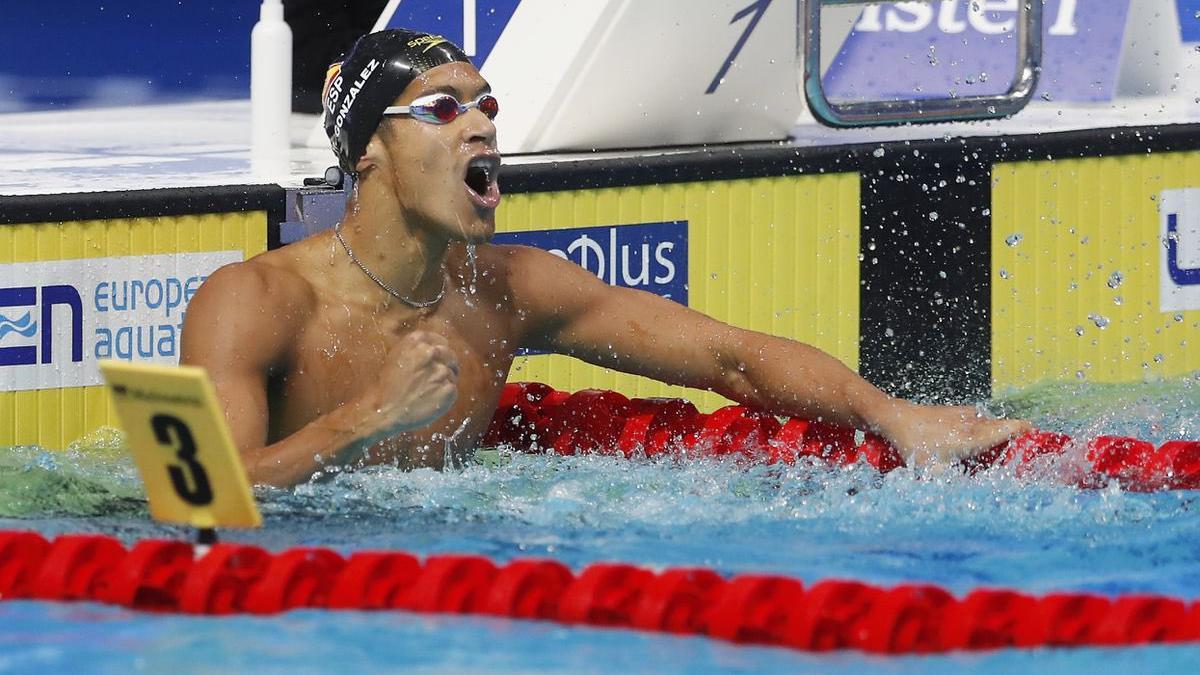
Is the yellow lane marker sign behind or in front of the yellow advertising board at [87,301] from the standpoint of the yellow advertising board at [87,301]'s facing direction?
in front

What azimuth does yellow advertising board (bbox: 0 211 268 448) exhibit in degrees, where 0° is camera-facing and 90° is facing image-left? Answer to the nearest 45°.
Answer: approximately 0°

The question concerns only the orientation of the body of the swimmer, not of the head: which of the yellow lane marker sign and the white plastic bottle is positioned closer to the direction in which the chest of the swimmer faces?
the yellow lane marker sign

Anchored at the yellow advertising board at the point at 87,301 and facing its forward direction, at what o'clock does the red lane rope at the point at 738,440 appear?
The red lane rope is roughly at 10 o'clock from the yellow advertising board.

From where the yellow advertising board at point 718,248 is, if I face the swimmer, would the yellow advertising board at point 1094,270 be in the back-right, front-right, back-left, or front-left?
back-left

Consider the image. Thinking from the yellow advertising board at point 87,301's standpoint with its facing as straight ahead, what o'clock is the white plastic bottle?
The white plastic bottle is roughly at 7 o'clock from the yellow advertising board.

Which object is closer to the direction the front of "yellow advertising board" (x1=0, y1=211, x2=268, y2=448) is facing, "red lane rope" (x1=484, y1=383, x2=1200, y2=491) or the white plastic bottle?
the red lane rope

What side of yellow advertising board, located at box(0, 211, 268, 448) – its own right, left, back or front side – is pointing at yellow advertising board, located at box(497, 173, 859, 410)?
left

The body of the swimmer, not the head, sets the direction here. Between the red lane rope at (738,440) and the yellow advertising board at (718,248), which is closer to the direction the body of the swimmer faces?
the red lane rope

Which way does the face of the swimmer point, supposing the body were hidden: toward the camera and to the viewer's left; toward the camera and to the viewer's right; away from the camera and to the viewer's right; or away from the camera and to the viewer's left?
toward the camera and to the viewer's right

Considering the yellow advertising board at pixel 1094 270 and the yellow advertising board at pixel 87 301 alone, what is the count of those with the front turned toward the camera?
2

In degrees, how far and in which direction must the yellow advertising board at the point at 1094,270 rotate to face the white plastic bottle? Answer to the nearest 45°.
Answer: approximately 90° to its right

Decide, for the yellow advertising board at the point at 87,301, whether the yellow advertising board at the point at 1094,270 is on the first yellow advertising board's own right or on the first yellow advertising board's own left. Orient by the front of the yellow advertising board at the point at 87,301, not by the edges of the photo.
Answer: on the first yellow advertising board's own left

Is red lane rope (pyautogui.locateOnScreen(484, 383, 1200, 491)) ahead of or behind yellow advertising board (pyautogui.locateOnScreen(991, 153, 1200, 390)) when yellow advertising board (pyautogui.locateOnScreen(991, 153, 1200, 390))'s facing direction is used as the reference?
ahead

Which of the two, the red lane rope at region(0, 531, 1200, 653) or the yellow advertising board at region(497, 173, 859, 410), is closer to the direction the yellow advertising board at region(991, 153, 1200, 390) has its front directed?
the red lane rope

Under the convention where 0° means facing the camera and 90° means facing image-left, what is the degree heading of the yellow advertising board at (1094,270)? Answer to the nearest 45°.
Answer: approximately 0°

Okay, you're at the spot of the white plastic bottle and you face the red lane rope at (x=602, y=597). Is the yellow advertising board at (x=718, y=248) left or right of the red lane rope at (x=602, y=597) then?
left

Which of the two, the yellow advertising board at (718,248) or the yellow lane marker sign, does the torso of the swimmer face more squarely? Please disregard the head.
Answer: the yellow lane marker sign
